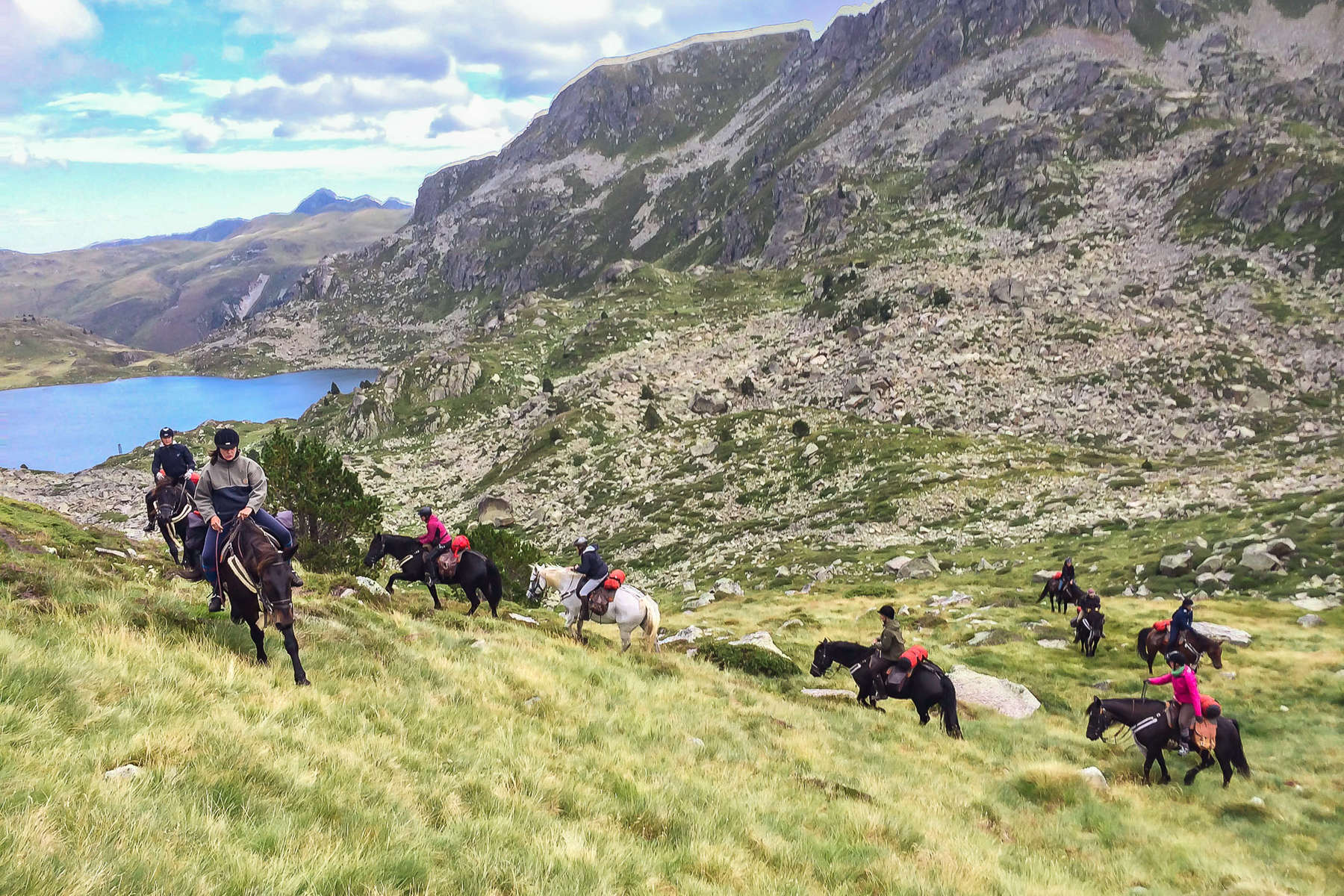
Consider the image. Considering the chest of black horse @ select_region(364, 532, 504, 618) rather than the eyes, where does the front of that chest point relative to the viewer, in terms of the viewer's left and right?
facing to the left of the viewer

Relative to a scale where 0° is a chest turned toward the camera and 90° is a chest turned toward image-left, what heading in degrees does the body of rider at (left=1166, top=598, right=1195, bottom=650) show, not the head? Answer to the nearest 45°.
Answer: approximately 270°

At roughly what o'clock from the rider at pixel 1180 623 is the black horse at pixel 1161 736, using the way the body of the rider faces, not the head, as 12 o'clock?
The black horse is roughly at 3 o'clock from the rider.

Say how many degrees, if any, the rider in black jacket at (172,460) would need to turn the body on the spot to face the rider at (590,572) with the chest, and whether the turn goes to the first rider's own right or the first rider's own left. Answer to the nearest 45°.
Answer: approximately 45° to the first rider's own left

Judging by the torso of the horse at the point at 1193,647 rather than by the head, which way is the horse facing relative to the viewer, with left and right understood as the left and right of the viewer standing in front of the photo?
facing to the right of the viewer

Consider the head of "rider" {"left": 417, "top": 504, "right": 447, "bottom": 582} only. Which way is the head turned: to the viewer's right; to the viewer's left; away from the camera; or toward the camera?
to the viewer's left

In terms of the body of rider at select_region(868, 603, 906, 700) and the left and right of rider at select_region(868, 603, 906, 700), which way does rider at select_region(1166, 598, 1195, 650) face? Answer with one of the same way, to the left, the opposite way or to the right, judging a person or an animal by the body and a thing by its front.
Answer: the opposite way

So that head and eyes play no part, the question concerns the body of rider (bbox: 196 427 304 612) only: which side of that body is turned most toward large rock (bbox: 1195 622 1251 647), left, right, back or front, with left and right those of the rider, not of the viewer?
left

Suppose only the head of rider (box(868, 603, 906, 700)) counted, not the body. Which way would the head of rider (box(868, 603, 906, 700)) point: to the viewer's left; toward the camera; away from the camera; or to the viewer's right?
to the viewer's left

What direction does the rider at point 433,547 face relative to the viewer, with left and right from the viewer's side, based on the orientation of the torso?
facing to the left of the viewer

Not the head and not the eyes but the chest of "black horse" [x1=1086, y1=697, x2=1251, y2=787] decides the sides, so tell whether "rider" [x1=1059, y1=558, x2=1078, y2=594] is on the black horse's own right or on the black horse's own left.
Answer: on the black horse's own right

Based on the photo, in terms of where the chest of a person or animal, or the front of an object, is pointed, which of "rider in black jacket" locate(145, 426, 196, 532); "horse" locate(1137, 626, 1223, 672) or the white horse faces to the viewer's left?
the white horse
